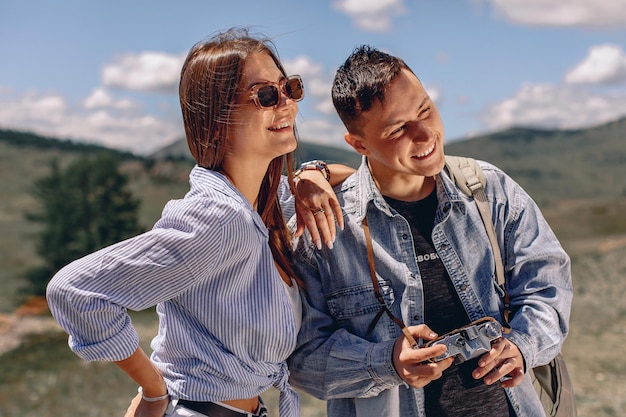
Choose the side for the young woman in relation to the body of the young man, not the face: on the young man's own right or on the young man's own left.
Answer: on the young man's own right

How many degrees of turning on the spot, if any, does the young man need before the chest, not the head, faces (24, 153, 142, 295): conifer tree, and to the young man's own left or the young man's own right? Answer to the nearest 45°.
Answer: approximately 135° to the young man's own right

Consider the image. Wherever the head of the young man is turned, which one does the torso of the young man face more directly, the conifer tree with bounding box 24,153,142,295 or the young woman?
the young woman

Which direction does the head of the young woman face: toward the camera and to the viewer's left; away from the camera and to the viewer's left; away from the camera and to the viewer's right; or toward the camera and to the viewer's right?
toward the camera and to the viewer's right

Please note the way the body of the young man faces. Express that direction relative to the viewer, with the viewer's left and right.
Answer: facing the viewer
